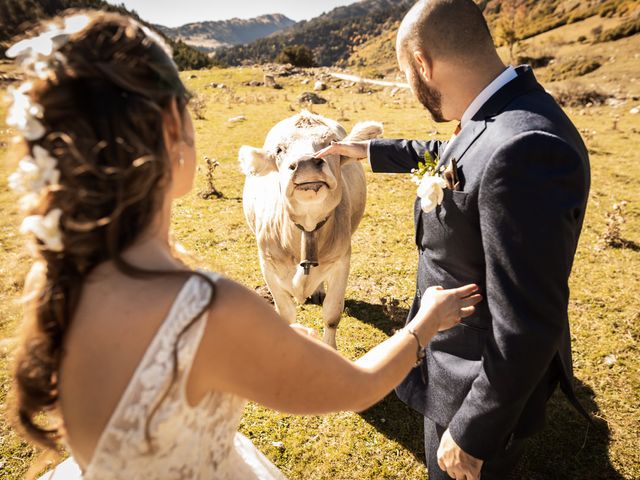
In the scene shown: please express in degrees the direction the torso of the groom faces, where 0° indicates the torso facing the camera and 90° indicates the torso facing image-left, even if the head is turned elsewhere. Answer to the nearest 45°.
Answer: approximately 90°

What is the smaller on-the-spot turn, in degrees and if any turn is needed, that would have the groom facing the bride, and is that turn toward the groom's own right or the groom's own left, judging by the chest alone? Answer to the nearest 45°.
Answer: approximately 45° to the groom's own left

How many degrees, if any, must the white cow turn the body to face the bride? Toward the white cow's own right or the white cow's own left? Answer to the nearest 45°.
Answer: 0° — it already faces them

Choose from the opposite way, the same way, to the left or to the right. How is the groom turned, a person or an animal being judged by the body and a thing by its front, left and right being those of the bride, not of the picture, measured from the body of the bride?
to the left

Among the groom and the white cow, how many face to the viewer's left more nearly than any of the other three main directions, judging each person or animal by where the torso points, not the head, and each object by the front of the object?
1

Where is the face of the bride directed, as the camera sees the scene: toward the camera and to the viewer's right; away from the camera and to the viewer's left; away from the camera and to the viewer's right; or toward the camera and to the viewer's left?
away from the camera and to the viewer's right

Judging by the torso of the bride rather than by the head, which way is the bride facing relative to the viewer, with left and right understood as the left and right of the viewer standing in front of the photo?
facing away from the viewer and to the right of the viewer

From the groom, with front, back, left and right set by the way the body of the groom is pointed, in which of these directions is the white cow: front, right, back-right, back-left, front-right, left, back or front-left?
front-right

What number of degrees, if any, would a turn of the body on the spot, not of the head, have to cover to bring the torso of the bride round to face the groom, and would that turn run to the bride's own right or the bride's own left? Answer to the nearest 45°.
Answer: approximately 45° to the bride's own right

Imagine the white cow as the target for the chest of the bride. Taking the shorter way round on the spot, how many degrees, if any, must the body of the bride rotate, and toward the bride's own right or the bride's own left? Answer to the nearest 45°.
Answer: approximately 45° to the bride's own left

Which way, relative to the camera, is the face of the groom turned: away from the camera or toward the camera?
away from the camera
